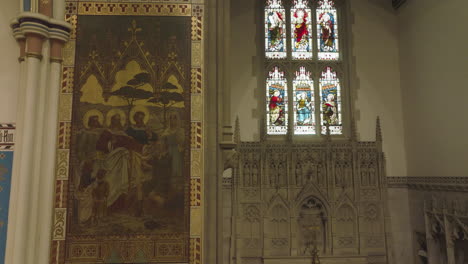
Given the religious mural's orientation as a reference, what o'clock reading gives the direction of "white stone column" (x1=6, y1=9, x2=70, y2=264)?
The white stone column is roughly at 3 o'clock from the religious mural.

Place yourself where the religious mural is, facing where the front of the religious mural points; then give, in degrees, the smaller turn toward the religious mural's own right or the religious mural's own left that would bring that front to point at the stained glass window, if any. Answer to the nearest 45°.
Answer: approximately 135° to the religious mural's own left

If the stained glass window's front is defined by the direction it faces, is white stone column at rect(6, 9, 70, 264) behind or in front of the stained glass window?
in front

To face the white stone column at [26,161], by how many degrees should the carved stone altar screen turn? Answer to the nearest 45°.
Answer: approximately 45° to its right

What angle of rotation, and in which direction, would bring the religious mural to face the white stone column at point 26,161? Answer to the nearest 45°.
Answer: approximately 90° to its right

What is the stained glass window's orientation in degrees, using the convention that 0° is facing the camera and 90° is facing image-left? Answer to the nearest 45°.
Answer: approximately 0°

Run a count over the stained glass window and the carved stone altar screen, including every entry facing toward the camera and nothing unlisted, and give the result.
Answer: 2
